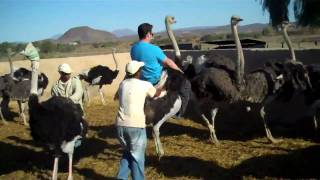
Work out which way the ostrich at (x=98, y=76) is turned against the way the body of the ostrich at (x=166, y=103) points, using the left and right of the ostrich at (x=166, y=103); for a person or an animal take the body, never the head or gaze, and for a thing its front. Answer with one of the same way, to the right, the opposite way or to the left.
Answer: the same way

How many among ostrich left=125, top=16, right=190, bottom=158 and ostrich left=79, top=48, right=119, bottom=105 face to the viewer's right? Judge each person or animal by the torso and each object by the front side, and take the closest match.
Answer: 2

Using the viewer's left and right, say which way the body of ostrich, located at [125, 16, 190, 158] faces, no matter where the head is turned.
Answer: facing to the right of the viewer

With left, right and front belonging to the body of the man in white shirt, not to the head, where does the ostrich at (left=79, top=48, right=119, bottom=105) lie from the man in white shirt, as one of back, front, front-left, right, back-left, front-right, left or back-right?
front-left

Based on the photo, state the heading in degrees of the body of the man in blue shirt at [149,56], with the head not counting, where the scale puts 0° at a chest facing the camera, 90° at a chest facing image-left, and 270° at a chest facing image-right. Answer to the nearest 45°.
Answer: approximately 225°

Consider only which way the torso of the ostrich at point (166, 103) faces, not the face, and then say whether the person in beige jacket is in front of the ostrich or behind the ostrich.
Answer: behind

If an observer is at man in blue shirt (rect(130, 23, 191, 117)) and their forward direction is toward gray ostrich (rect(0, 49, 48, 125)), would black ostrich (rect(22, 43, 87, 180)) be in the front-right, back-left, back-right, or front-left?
front-left

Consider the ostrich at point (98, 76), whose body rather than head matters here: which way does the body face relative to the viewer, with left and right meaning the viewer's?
facing to the right of the viewer

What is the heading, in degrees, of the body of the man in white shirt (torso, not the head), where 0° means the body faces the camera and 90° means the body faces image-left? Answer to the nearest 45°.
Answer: approximately 225°
